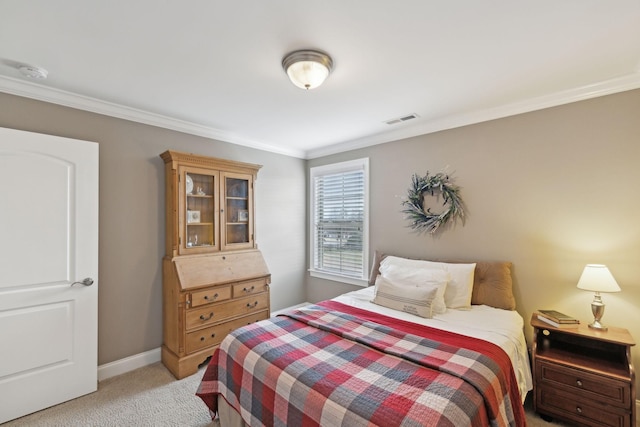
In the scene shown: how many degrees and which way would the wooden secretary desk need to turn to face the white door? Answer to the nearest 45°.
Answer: approximately 135° to its right

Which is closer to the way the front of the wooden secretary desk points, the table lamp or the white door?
the table lamp

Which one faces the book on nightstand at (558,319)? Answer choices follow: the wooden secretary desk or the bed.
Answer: the wooden secretary desk

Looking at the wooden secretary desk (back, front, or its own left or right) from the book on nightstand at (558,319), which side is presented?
front

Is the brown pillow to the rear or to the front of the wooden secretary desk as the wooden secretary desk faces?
to the front

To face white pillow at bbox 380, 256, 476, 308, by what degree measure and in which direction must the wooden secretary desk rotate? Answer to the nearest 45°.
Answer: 0° — it already faces it

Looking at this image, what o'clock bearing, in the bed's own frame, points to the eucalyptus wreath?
The eucalyptus wreath is roughly at 5 o'clock from the bed.

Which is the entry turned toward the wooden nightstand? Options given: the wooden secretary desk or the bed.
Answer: the wooden secretary desk

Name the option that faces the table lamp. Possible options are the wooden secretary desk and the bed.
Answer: the wooden secretary desk

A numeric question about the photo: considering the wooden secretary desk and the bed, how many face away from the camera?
0

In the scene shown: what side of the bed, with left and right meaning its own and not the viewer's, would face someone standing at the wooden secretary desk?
right

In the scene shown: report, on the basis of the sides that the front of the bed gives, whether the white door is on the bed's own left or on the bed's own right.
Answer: on the bed's own right

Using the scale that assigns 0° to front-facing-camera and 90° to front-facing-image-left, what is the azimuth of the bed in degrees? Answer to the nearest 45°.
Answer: approximately 45°

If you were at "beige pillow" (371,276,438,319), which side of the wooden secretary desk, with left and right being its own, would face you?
front

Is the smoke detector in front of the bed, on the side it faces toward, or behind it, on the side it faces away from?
in front

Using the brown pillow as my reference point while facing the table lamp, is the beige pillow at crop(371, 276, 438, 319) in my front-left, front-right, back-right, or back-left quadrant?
back-right

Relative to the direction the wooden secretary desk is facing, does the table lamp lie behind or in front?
in front

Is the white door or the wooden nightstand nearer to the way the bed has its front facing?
the white door

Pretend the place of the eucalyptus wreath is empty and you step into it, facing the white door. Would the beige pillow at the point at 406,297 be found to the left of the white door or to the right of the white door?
left
